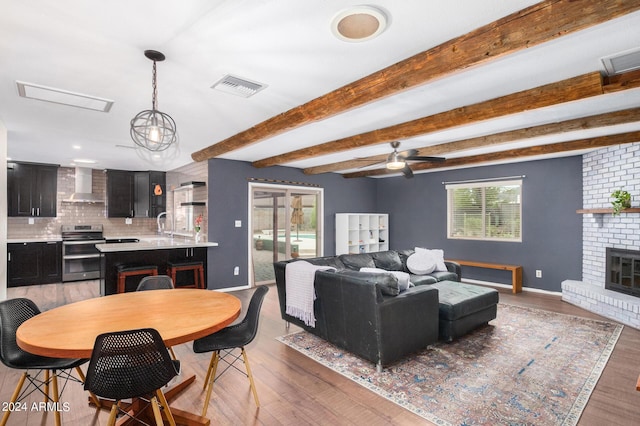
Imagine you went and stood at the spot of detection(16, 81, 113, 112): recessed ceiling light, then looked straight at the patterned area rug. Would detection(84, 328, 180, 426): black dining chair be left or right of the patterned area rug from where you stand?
right

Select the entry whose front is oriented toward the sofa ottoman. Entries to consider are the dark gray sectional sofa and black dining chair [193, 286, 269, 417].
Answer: the dark gray sectional sofa

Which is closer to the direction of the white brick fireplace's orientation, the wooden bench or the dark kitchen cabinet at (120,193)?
the dark kitchen cabinet

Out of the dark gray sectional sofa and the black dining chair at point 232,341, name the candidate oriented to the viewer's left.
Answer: the black dining chair

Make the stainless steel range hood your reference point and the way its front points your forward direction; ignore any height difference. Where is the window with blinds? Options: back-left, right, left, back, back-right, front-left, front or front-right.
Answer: front-left

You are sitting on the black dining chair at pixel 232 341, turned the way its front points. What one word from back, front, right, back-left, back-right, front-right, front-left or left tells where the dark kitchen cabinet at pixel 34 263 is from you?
front-right

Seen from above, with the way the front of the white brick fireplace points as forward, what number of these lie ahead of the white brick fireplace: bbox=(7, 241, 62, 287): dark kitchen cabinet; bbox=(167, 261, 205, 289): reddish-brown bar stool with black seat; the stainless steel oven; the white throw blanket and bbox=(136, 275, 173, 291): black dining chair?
5

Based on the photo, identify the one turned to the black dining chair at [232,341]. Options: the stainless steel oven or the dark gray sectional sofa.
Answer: the stainless steel oven

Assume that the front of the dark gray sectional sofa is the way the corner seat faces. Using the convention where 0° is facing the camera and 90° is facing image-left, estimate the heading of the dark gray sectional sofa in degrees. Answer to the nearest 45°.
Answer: approximately 225°

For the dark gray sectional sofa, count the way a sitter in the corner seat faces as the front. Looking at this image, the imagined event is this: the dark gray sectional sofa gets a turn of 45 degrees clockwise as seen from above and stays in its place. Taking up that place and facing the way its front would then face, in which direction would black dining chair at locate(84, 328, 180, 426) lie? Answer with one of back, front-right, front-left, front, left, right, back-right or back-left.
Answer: back-right

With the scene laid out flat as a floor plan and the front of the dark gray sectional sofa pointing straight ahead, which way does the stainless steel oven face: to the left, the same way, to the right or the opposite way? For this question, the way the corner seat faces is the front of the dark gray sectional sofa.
to the right
